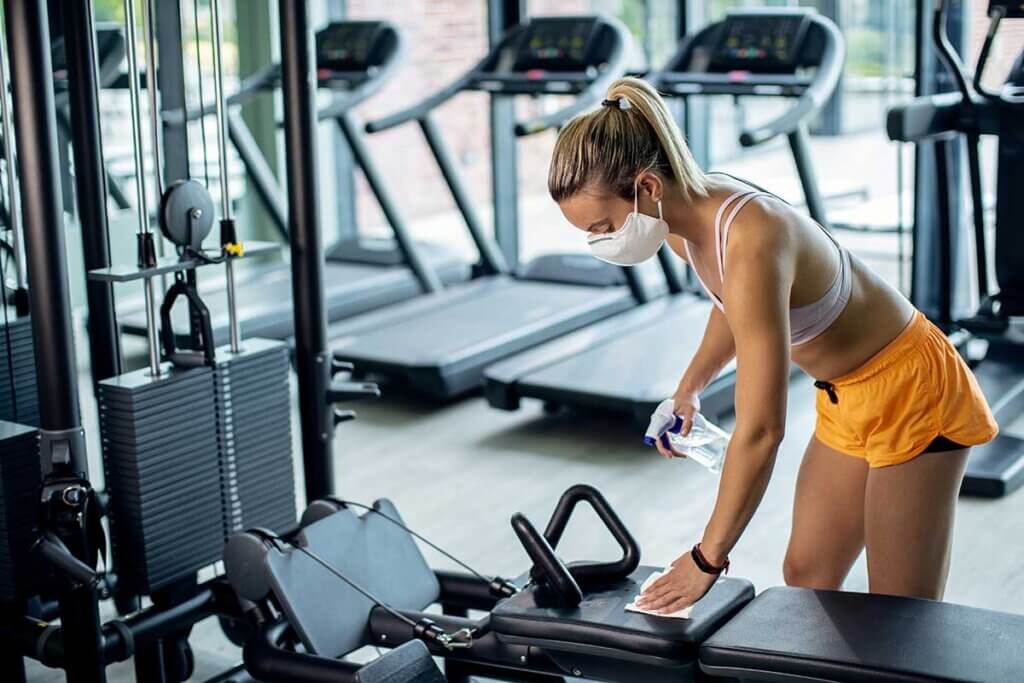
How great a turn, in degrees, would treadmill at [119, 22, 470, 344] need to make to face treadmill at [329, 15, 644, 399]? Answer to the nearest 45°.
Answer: approximately 90° to its right

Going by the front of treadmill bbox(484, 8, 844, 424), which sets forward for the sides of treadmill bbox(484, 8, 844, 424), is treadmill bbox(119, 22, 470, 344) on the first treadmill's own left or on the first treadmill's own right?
on the first treadmill's own left

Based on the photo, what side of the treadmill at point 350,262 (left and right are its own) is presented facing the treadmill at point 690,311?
right

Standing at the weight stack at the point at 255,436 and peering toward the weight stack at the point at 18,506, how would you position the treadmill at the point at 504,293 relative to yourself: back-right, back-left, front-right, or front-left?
back-right

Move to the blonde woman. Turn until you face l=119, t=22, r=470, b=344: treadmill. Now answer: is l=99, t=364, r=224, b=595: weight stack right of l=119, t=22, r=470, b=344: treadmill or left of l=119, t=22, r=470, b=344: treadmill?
left

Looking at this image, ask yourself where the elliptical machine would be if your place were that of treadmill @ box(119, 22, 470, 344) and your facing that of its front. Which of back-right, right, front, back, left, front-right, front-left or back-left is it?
right

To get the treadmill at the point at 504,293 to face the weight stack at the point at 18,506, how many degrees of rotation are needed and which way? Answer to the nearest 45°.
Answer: approximately 135° to its right

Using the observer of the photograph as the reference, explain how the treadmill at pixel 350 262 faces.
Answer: facing away from the viewer and to the right of the viewer

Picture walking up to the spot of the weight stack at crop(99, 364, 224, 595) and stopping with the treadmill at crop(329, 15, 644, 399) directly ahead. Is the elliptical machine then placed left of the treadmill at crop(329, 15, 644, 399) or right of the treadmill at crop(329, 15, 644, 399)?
right

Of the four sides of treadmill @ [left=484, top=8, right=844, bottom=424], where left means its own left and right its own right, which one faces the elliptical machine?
right

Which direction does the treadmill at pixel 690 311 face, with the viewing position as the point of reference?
facing away from the viewer and to the right of the viewer

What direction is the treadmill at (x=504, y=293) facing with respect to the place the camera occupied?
facing away from the viewer and to the right of the viewer
